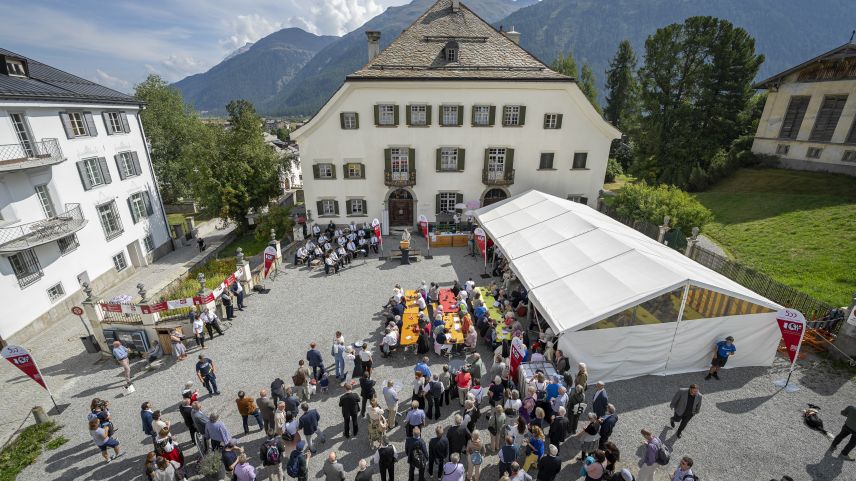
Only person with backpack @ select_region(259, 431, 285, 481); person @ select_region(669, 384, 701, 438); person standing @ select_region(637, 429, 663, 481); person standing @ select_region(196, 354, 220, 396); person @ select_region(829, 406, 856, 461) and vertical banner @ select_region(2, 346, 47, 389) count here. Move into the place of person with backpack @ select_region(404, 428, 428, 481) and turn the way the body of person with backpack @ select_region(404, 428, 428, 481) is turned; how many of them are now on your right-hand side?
3

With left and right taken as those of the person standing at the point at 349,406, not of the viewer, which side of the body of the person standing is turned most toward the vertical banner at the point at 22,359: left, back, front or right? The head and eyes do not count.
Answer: left

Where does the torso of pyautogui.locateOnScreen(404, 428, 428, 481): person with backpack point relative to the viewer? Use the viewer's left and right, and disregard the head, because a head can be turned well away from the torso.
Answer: facing away from the viewer

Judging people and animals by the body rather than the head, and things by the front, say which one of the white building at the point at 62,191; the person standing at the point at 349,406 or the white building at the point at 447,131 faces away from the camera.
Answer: the person standing

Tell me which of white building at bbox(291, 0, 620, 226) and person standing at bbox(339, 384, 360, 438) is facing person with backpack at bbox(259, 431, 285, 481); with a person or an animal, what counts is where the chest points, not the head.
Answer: the white building

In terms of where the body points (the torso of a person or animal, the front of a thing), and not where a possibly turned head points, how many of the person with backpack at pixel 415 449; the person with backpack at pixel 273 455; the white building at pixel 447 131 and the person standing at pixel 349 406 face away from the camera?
3

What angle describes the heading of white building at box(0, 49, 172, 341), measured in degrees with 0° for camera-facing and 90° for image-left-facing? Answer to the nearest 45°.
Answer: approximately 315°

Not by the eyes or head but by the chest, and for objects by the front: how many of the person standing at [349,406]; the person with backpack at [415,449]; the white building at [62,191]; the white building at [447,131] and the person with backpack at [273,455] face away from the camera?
3

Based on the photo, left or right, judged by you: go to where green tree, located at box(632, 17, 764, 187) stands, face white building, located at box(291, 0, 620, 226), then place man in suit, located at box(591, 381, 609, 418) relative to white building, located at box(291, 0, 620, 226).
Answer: left

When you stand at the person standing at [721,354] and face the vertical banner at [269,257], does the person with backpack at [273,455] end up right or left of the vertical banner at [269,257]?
left

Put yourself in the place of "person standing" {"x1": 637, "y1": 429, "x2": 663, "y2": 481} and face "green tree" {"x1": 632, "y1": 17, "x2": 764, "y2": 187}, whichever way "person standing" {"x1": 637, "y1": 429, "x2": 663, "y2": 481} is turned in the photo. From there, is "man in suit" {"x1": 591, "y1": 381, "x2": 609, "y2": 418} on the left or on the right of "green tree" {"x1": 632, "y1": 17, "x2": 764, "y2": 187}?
left

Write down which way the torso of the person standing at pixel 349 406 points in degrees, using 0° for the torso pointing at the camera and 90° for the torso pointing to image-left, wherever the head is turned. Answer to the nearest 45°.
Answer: approximately 180°

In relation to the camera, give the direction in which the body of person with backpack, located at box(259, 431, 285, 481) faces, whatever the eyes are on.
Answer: away from the camera

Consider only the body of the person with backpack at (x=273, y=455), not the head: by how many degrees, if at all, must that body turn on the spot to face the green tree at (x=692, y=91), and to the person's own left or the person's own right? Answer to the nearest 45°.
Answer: approximately 90° to the person's own right

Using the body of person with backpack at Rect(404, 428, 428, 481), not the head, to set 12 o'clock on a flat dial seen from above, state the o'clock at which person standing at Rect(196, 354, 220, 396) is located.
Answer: The person standing is roughly at 10 o'clock from the person with backpack.

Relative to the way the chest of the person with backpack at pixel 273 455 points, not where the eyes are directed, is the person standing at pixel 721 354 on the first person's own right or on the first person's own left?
on the first person's own right
